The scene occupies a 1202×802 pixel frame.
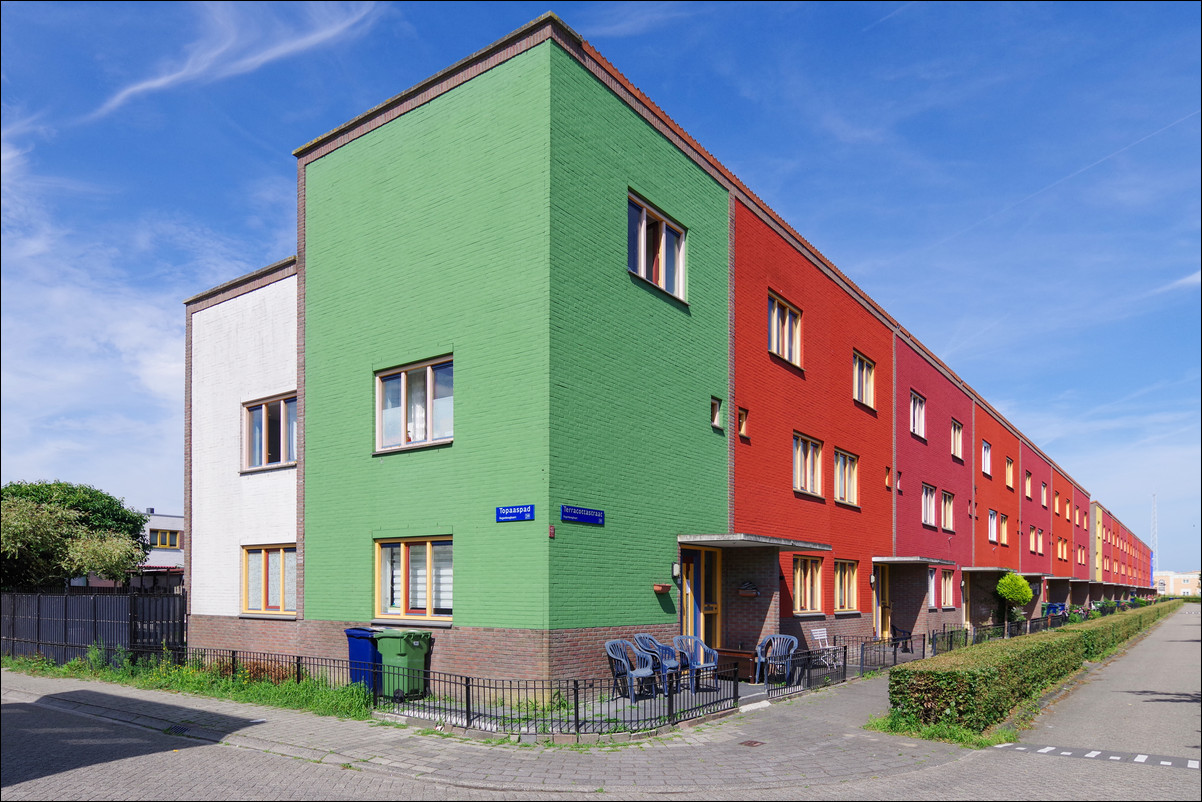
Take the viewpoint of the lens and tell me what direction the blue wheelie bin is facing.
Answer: facing the viewer and to the left of the viewer

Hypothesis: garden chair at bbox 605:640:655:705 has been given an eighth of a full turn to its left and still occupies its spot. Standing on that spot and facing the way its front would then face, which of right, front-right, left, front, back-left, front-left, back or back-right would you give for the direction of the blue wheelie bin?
back

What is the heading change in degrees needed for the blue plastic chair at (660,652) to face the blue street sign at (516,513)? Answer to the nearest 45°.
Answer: approximately 90° to its right

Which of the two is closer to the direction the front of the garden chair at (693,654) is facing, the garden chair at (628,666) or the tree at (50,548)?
the garden chair

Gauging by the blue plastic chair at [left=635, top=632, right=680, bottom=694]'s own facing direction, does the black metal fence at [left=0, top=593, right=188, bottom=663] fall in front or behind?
behind

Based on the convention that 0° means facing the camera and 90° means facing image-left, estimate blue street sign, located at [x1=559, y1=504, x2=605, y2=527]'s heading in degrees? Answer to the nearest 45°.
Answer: approximately 315°
